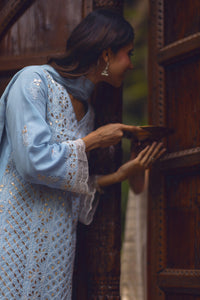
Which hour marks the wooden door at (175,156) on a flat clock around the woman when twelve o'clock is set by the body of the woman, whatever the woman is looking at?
The wooden door is roughly at 11 o'clock from the woman.

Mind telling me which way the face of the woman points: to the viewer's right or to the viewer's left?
to the viewer's right

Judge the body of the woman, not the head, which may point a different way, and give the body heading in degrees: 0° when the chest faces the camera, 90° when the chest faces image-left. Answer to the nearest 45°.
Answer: approximately 270°
